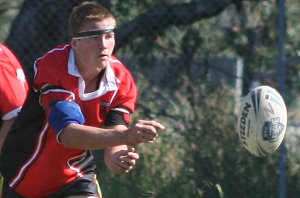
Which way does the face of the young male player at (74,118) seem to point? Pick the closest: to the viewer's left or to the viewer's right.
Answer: to the viewer's right

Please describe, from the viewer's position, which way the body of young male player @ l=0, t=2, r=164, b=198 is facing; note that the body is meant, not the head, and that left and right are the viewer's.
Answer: facing the viewer and to the right of the viewer

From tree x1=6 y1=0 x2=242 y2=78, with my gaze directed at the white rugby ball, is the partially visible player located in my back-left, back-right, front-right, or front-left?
front-right

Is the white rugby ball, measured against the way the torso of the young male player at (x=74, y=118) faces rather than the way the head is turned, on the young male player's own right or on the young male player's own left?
on the young male player's own left

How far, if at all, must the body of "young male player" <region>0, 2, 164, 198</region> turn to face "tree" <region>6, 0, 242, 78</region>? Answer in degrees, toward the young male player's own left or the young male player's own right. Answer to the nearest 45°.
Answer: approximately 135° to the young male player's own left

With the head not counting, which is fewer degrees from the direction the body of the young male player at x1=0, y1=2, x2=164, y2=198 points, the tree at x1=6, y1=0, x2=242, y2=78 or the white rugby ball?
the white rugby ball
